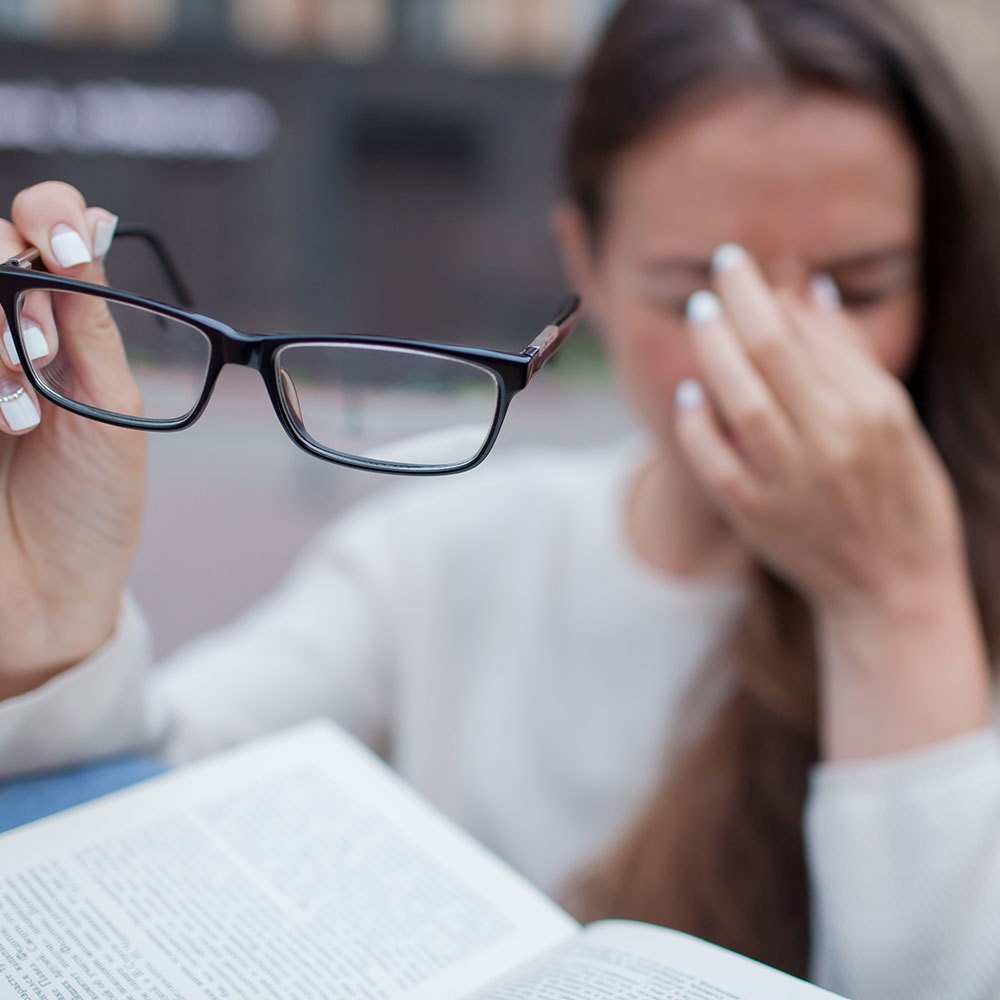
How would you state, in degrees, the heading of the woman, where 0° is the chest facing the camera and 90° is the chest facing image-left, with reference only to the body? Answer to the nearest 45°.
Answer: approximately 0°
